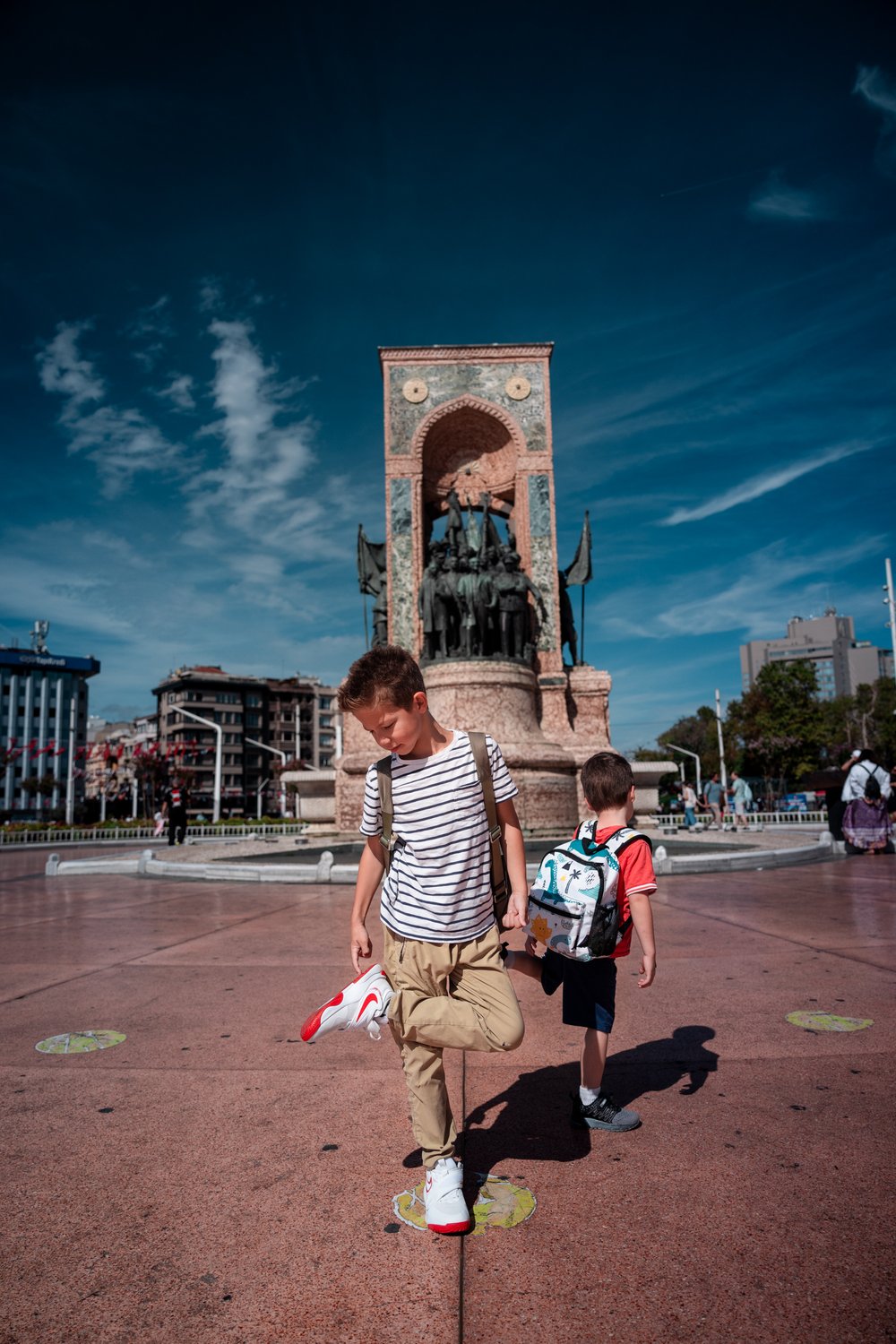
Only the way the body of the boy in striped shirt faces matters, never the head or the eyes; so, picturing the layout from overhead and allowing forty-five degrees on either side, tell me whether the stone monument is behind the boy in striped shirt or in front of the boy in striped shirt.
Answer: behind

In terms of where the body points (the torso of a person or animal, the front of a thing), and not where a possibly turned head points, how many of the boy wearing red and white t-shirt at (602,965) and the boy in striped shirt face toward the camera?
1

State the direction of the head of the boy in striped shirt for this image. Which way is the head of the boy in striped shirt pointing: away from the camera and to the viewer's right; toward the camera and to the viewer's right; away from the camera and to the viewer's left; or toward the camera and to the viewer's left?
toward the camera and to the viewer's left

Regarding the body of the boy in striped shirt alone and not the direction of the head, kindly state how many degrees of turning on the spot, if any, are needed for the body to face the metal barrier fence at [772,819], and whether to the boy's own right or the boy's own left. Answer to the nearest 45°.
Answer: approximately 135° to the boy's own left

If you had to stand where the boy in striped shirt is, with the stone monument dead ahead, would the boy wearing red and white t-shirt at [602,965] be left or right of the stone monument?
right

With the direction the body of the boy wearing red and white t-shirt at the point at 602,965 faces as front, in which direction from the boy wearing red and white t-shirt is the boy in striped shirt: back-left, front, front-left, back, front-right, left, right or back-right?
back

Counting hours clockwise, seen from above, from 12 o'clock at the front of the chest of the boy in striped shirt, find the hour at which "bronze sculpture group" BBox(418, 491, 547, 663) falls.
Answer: The bronze sculpture group is roughly at 6 o'clock from the boy in striped shirt.

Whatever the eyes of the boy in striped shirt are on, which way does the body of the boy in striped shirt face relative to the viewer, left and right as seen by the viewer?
facing the viewer

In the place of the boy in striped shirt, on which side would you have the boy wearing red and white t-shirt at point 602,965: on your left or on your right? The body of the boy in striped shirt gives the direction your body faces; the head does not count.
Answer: on your left

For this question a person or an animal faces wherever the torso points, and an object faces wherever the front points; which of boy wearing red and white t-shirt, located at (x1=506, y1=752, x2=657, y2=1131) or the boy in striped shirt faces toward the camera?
the boy in striped shirt

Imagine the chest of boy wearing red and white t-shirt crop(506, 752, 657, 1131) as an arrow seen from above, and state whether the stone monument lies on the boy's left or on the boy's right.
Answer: on the boy's left

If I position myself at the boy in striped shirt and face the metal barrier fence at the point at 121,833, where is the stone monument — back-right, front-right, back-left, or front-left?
front-right
